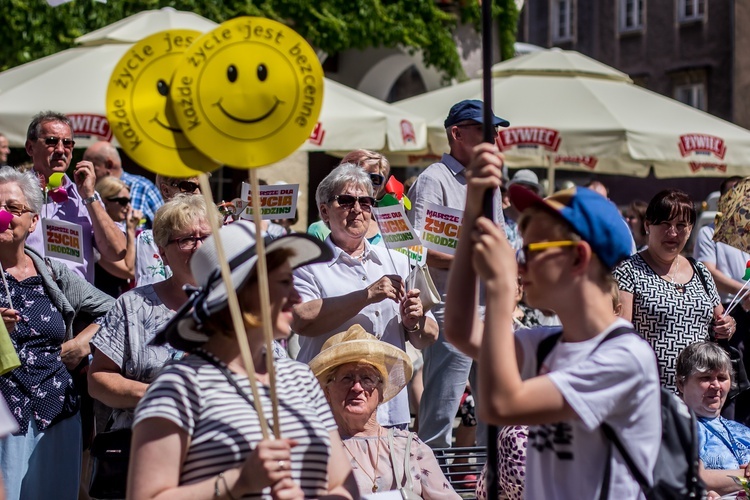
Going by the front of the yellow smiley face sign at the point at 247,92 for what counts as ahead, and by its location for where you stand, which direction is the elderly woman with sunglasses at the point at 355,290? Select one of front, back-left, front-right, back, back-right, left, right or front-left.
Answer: back

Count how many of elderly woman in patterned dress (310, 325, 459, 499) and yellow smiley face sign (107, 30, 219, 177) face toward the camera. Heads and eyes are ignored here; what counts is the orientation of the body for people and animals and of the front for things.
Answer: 2

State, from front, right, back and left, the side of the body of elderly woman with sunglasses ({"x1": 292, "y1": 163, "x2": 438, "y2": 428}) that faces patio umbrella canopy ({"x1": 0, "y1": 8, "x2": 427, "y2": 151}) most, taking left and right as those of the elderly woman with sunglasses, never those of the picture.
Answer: back

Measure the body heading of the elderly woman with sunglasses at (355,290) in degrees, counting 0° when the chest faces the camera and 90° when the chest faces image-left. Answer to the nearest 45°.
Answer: approximately 315°

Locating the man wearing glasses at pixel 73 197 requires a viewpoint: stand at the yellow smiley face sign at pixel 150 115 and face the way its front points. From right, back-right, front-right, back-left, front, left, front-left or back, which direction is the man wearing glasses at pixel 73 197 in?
back

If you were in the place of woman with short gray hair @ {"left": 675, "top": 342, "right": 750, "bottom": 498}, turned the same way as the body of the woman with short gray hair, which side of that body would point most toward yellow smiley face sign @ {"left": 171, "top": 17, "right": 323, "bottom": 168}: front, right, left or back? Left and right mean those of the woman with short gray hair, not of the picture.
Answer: right

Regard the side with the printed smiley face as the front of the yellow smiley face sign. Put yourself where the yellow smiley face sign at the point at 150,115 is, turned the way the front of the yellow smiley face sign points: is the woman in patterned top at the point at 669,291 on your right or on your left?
on your left

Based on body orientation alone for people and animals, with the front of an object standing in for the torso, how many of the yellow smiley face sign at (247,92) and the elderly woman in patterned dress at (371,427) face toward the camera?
2

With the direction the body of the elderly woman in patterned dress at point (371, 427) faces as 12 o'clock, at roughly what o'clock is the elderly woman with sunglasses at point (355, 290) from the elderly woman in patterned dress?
The elderly woman with sunglasses is roughly at 6 o'clock from the elderly woman in patterned dress.

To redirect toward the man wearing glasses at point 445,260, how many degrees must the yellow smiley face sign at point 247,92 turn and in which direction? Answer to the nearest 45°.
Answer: approximately 180°

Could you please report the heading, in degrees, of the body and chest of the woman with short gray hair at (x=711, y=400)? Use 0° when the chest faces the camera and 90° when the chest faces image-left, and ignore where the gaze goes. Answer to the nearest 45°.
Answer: approximately 315°

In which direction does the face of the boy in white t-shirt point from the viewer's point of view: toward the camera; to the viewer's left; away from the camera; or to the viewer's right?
to the viewer's left

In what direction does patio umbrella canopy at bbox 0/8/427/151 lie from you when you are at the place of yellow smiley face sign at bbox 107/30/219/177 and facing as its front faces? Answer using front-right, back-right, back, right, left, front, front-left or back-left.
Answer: back
